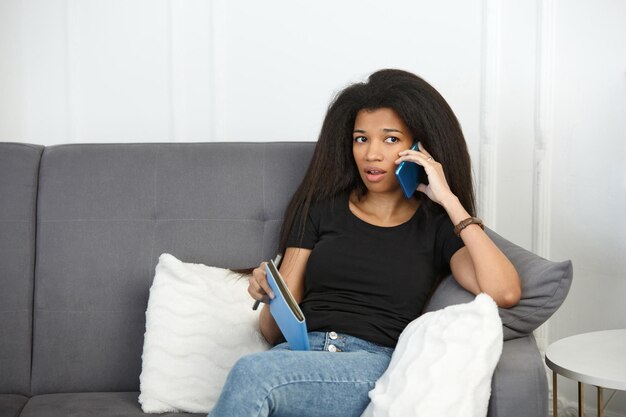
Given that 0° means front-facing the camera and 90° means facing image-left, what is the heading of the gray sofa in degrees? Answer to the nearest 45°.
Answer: approximately 0°

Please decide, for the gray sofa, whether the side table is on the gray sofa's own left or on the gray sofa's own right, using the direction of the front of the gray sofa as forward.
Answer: on the gray sofa's own left

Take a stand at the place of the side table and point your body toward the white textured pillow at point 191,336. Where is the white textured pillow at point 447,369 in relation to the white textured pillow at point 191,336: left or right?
left
